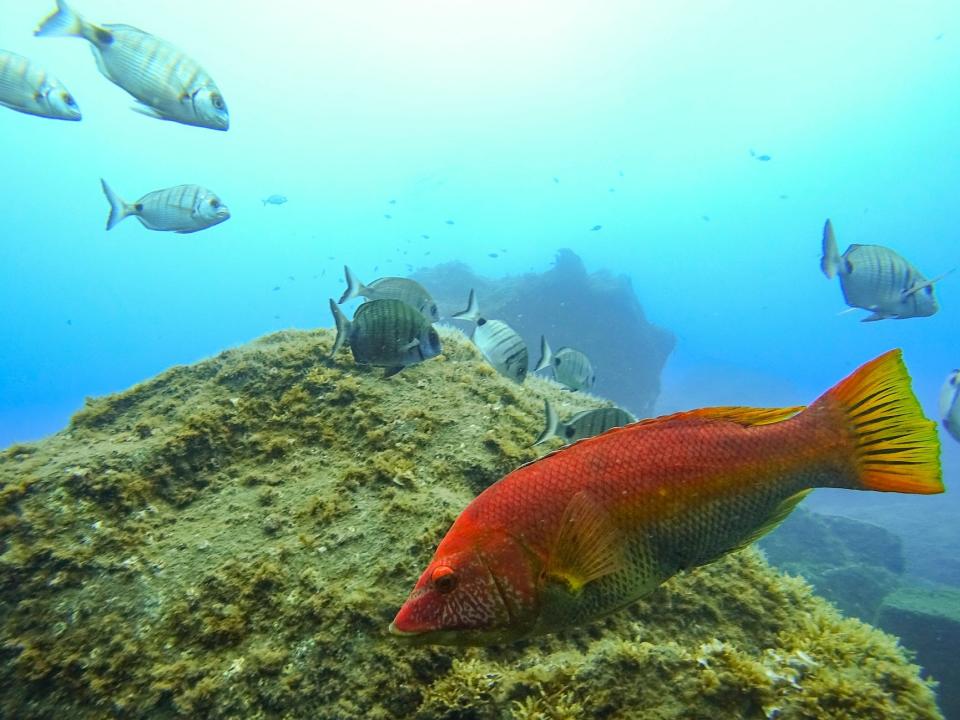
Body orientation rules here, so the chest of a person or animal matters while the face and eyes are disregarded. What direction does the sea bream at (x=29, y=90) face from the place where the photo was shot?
facing to the right of the viewer

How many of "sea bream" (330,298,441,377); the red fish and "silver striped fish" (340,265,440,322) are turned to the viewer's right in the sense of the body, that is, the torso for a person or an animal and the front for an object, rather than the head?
2

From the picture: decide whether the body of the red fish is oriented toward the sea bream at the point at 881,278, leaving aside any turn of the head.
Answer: no

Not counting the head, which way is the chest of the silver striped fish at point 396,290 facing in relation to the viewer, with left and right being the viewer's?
facing to the right of the viewer

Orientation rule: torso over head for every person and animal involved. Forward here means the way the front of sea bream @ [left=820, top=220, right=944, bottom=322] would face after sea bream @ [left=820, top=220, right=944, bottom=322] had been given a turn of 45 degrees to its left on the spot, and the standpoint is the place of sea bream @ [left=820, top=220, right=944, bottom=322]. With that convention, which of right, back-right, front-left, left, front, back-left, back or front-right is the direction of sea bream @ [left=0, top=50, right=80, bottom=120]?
back

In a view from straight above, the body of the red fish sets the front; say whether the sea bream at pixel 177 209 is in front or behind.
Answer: in front

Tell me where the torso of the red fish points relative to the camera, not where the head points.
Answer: to the viewer's left

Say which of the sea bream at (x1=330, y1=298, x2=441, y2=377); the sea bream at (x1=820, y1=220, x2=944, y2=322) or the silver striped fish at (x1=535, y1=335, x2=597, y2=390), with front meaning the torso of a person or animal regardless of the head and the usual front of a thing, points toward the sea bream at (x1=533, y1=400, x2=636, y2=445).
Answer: the sea bream at (x1=330, y1=298, x2=441, y2=377)

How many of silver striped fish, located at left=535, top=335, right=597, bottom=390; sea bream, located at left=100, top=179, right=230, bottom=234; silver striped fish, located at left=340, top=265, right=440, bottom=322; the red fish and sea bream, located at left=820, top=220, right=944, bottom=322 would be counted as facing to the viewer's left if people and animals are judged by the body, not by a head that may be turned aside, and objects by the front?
1

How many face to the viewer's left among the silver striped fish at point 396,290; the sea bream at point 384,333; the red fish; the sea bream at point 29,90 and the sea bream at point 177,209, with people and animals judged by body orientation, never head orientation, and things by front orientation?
1

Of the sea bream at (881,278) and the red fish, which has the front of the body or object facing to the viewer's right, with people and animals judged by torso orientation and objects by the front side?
the sea bream

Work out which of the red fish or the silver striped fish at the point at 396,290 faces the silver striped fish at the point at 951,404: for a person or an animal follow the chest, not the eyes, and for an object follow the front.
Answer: the silver striped fish at the point at 396,290

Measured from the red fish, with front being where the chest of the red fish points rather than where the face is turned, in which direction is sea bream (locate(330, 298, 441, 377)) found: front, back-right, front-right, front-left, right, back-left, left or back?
front-right

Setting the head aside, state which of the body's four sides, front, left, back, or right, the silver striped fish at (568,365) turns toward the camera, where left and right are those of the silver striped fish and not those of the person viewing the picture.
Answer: right

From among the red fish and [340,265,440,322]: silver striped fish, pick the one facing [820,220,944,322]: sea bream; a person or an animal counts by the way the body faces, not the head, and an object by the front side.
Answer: the silver striped fish

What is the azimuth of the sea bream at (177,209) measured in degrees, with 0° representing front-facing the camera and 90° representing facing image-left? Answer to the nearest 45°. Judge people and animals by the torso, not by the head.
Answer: approximately 270°
